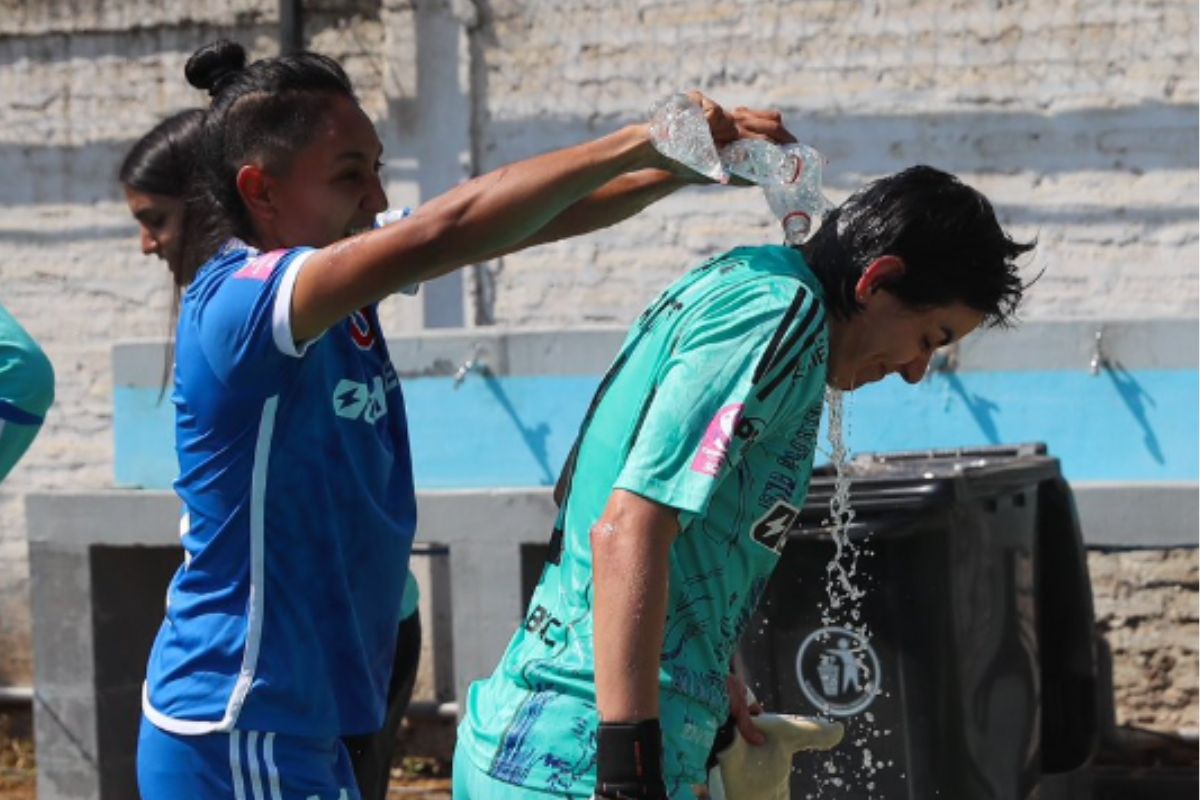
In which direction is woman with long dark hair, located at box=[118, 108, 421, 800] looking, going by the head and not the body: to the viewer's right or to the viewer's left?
to the viewer's left

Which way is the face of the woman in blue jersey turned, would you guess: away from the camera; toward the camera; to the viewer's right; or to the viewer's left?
to the viewer's right

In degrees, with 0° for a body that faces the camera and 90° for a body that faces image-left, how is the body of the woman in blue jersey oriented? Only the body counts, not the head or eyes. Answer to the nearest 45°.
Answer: approximately 270°

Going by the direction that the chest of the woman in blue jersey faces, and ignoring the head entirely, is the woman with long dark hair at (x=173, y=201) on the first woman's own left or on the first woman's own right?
on the first woman's own left

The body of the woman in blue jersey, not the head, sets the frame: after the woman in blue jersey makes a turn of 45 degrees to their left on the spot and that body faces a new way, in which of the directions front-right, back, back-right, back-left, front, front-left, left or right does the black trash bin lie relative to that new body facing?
front
